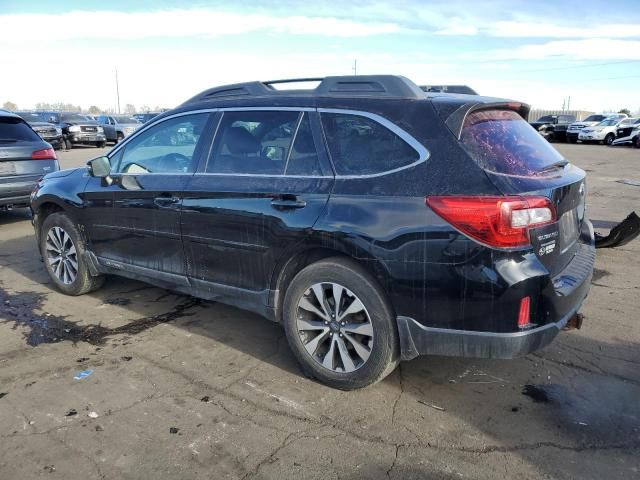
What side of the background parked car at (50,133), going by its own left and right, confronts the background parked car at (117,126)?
left

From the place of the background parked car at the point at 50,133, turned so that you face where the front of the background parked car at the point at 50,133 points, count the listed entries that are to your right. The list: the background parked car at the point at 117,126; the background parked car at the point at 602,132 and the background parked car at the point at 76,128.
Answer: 0

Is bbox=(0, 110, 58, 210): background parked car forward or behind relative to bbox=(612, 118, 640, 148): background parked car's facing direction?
forward

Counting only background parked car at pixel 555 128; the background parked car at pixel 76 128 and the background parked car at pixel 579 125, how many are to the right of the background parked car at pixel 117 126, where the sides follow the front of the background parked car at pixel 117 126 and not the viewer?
1

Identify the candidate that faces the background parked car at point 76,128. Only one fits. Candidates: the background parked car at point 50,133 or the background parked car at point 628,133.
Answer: the background parked car at point 628,133

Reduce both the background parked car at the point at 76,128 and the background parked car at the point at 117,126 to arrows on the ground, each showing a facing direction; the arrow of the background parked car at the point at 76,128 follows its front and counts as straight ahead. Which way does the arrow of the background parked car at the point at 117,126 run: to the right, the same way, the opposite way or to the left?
the same way

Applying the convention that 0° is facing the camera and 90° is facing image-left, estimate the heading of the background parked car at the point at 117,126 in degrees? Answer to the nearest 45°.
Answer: approximately 315°

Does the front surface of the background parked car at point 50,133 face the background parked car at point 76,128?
no

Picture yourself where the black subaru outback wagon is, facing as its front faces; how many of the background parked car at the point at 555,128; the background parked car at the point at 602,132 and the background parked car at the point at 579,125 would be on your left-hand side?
0

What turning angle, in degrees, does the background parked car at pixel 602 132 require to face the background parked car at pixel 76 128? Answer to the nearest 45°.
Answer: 0° — it already faces it

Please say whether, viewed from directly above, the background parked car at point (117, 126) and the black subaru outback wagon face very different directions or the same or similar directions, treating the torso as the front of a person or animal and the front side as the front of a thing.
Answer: very different directions

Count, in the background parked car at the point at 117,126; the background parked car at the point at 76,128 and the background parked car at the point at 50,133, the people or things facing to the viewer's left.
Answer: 0

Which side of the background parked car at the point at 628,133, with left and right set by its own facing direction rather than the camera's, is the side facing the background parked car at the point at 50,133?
front

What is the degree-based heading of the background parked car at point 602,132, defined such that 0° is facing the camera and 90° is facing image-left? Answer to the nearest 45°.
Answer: approximately 45°

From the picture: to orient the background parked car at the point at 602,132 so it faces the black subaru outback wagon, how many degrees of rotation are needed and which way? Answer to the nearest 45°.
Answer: approximately 45° to its left

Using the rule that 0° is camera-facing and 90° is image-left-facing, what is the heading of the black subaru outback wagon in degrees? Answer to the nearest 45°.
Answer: approximately 135°

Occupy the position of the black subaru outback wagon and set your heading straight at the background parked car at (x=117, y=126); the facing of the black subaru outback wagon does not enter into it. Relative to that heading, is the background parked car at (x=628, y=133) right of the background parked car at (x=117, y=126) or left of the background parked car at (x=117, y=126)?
right

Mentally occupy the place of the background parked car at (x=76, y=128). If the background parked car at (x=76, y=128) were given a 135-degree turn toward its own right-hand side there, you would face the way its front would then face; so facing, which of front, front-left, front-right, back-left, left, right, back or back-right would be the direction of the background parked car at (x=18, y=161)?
left

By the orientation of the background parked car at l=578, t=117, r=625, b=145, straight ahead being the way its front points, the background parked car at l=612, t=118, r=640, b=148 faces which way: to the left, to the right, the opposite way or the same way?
the same way

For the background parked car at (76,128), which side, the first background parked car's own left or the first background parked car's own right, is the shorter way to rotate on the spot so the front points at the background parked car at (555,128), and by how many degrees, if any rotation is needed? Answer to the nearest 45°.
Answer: approximately 45° to the first background parked car's own left
